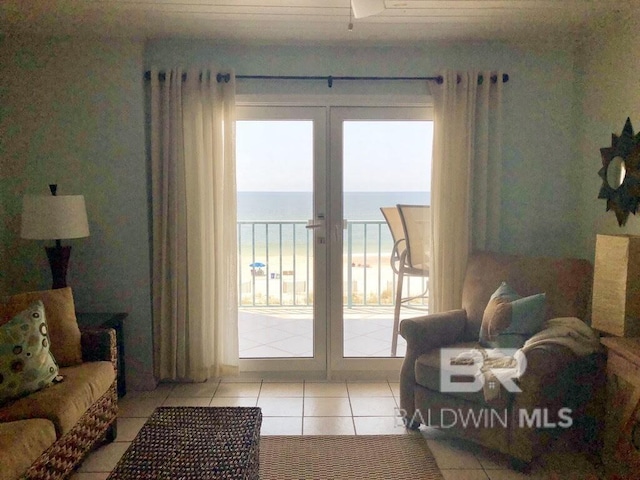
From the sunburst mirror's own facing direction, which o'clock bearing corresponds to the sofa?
The sofa is roughly at 12 o'clock from the sunburst mirror.

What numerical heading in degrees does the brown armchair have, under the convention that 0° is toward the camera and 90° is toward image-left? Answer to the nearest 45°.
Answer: approximately 45°

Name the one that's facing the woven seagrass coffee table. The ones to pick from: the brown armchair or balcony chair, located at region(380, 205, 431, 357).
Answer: the brown armchair

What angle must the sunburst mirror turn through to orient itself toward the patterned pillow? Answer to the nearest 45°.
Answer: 0° — it already faces it

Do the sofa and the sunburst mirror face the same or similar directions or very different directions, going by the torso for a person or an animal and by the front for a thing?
very different directions

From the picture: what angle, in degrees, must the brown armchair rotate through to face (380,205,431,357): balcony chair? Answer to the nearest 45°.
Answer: approximately 90° to its right
